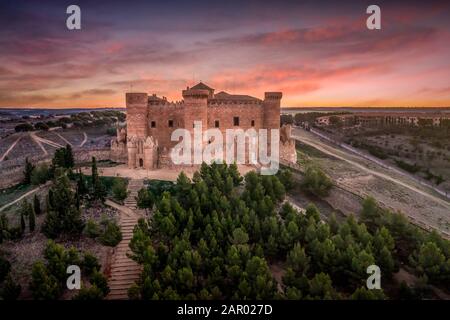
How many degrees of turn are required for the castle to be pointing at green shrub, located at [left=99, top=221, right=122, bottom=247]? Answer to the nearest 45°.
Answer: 0° — it already faces it

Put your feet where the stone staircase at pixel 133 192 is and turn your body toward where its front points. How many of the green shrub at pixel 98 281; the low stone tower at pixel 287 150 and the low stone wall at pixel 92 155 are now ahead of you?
1

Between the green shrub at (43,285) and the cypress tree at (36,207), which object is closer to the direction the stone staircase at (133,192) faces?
the green shrub

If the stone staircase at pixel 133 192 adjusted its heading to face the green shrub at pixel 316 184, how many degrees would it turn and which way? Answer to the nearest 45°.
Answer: approximately 90° to its left

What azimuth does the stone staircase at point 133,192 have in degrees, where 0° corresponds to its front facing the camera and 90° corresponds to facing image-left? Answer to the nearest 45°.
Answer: approximately 0°

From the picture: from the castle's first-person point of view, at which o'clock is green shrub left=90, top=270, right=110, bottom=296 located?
The green shrub is roughly at 12 o'clock from the castle.

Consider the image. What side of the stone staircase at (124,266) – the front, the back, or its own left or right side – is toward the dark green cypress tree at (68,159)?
back

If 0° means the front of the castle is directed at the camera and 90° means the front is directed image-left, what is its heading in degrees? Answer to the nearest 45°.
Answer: approximately 0°

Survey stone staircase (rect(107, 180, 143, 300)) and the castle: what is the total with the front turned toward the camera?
2

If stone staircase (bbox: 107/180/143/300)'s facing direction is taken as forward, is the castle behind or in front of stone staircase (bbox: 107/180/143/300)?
behind
